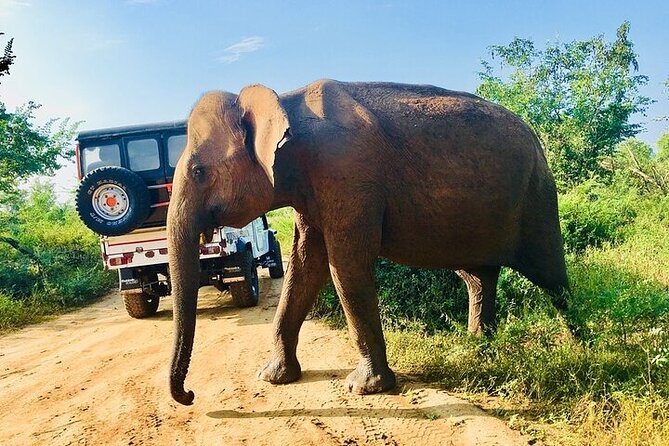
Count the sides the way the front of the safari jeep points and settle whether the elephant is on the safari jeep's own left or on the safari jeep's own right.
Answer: on the safari jeep's own right

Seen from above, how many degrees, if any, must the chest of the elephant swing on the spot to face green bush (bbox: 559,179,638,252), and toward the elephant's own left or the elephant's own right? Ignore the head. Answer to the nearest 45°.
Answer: approximately 135° to the elephant's own right

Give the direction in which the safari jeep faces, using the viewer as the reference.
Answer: facing away from the viewer and to the right of the viewer

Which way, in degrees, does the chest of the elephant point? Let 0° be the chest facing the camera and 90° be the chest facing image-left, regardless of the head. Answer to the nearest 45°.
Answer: approximately 90°

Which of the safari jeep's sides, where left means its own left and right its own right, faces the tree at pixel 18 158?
left

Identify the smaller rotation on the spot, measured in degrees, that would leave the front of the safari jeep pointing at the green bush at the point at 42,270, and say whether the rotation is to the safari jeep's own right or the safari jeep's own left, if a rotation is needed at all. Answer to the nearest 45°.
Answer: approximately 90° to the safari jeep's own left

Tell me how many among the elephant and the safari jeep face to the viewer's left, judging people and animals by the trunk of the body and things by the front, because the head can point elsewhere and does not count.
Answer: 1
